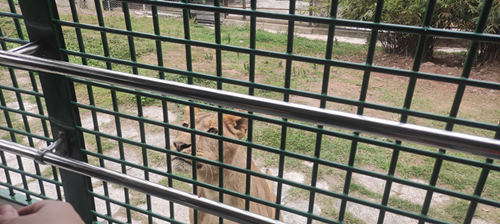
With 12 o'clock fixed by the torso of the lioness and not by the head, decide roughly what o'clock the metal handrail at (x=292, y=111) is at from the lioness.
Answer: The metal handrail is roughly at 10 o'clock from the lioness.

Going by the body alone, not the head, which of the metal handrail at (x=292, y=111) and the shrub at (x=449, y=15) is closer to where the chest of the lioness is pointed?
the metal handrail

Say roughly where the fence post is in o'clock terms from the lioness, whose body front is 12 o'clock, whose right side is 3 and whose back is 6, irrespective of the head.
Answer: The fence post is roughly at 12 o'clock from the lioness.

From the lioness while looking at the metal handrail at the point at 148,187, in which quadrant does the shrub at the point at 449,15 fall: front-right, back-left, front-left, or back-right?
back-left

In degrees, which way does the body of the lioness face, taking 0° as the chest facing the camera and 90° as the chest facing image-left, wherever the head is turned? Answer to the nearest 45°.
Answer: approximately 45°

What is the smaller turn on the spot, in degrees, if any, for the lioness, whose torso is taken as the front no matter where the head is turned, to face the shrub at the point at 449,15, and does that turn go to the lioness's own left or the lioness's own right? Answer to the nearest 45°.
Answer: approximately 180°

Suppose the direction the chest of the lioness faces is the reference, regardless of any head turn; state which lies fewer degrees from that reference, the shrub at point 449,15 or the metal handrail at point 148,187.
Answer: the metal handrail
